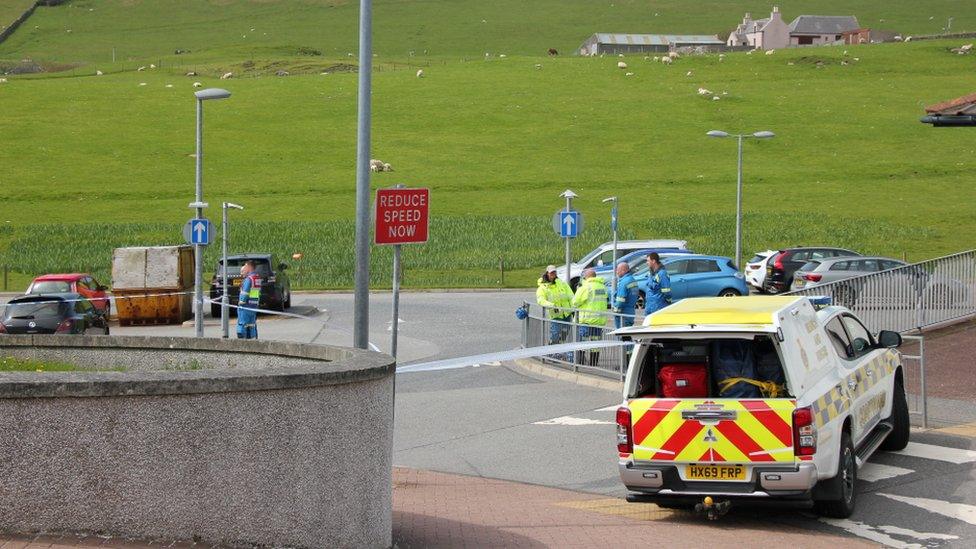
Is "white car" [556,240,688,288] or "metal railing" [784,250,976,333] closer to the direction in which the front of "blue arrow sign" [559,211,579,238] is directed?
the metal railing

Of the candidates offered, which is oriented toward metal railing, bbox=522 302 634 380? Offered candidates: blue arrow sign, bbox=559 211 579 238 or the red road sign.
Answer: the blue arrow sign

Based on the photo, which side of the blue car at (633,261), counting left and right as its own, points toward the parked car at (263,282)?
front

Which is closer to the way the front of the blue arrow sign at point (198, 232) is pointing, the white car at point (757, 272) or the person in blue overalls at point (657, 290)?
the person in blue overalls

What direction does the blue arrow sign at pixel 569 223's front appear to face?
toward the camera

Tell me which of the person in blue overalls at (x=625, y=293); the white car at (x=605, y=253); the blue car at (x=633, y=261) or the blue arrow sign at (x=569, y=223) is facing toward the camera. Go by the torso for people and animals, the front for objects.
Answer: the blue arrow sign

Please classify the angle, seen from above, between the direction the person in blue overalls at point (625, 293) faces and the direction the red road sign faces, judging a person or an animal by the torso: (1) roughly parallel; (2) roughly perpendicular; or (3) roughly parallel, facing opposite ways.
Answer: roughly perpendicular

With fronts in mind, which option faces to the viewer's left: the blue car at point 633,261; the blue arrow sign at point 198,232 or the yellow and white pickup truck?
the blue car

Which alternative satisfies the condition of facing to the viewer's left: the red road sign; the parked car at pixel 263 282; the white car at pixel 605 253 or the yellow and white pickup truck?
the white car

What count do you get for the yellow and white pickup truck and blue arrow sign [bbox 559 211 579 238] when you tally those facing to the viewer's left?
0

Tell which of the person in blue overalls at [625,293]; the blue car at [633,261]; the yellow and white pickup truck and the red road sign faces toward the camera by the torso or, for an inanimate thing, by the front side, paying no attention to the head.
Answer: the red road sign

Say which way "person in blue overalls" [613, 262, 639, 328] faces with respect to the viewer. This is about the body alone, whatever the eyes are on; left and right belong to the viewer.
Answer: facing to the left of the viewer

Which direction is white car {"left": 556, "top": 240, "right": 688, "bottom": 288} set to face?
to the viewer's left

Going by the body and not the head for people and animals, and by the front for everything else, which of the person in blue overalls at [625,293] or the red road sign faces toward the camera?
the red road sign

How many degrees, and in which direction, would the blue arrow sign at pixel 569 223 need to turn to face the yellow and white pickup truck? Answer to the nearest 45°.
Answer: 0° — it already faces it

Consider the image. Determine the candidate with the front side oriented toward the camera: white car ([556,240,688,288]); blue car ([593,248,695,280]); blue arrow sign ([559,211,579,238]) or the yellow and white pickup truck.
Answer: the blue arrow sign

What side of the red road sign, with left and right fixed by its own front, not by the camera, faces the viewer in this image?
front

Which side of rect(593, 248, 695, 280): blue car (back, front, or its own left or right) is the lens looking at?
left

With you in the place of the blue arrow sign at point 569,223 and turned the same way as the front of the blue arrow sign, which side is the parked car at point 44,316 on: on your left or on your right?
on your right

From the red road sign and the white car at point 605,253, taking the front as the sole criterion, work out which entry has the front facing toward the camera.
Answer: the red road sign
